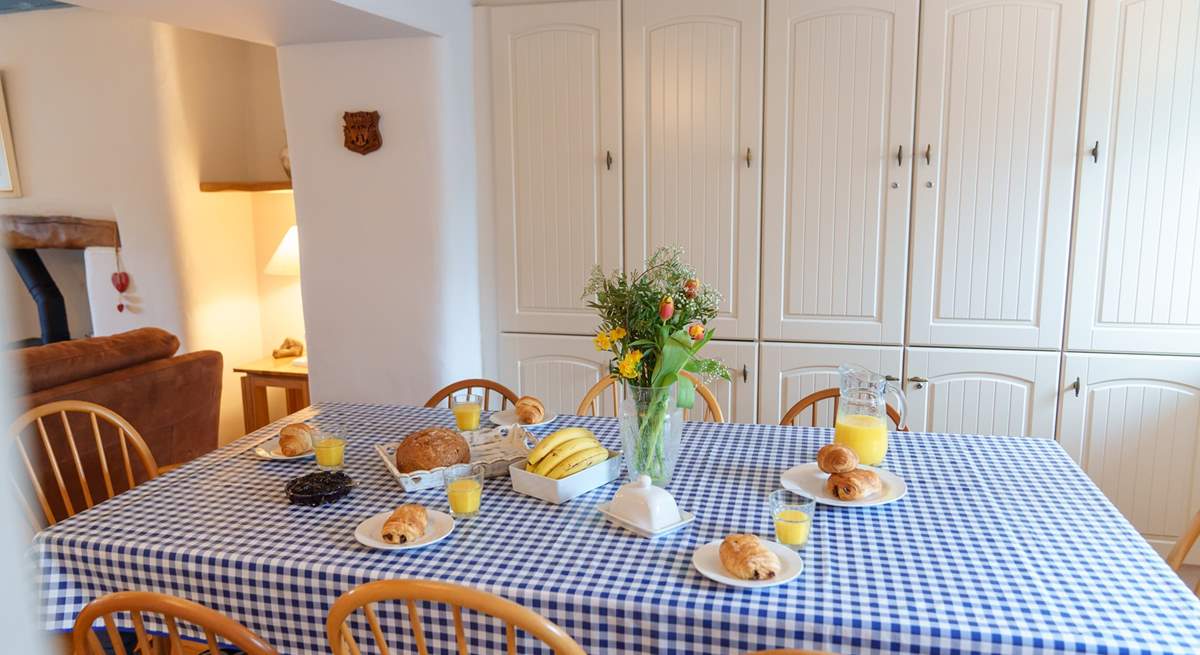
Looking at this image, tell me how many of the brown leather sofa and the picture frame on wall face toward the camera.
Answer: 1

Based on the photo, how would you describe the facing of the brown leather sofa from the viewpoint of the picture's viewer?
facing away from the viewer and to the left of the viewer

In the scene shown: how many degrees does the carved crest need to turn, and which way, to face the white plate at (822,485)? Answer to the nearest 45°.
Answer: approximately 45° to its left

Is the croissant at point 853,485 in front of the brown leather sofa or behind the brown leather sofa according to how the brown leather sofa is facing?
behind

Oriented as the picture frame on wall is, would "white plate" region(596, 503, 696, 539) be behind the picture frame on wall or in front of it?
in front

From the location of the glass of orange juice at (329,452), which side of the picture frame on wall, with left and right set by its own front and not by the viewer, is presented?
front

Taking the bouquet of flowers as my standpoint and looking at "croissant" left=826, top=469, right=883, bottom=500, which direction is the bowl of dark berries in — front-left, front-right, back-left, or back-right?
back-right

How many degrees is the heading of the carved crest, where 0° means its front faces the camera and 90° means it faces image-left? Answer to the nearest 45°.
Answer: approximately 0°

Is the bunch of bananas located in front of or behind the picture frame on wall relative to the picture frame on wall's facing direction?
in front

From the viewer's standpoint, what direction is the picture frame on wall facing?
toward the camera

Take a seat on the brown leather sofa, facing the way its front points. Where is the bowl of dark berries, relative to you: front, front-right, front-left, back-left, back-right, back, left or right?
back-left

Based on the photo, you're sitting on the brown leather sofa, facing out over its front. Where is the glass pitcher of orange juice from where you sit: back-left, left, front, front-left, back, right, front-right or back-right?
back

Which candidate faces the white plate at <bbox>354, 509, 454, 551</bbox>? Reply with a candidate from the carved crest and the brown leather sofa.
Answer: the carved crest

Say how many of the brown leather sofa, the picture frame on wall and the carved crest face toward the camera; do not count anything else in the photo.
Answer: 2

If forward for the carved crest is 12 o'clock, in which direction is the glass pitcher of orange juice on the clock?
The glass pitcher of orange juice is roughly at 11 o'clock from the carved crest.

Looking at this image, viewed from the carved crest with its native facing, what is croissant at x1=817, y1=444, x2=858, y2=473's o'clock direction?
The croissant is roughly at 11 o'clock from the carved crest.

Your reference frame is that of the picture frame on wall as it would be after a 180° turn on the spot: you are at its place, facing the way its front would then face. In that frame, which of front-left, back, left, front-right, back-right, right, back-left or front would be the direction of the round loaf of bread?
back
